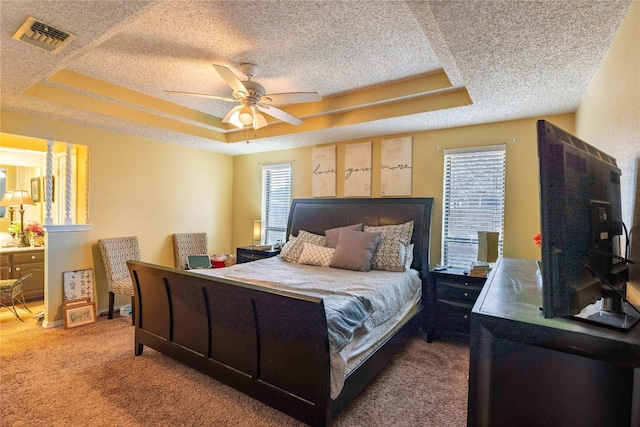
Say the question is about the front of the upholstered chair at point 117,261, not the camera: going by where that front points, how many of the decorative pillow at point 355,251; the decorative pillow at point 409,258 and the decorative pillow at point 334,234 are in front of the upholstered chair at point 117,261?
3

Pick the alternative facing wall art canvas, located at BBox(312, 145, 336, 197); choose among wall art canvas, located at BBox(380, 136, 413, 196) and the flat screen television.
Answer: the flat screen television

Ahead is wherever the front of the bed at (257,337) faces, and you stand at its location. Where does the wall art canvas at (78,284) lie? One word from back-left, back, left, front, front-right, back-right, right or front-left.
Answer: right

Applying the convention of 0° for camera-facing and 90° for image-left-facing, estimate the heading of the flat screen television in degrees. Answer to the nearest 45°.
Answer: approximately 135°

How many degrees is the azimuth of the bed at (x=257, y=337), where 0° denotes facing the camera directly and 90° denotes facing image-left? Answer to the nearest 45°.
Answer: approximately 45°

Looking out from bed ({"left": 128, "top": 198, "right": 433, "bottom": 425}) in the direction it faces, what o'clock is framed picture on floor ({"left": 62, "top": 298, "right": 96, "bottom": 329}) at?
The framed picture on floor is roughly at 3 o'clock from the bed.

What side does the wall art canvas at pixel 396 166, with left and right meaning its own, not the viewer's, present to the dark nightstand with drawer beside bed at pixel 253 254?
right

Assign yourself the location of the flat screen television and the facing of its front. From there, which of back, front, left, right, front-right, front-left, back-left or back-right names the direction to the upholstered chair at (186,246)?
front-left

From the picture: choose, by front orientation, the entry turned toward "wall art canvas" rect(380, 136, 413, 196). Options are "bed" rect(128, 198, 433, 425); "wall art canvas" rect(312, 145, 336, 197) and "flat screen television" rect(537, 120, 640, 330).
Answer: the flat screen television

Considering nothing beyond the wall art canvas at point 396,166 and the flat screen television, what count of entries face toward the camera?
1

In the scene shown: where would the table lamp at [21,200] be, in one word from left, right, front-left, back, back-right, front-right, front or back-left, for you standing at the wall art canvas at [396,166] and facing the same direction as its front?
right
